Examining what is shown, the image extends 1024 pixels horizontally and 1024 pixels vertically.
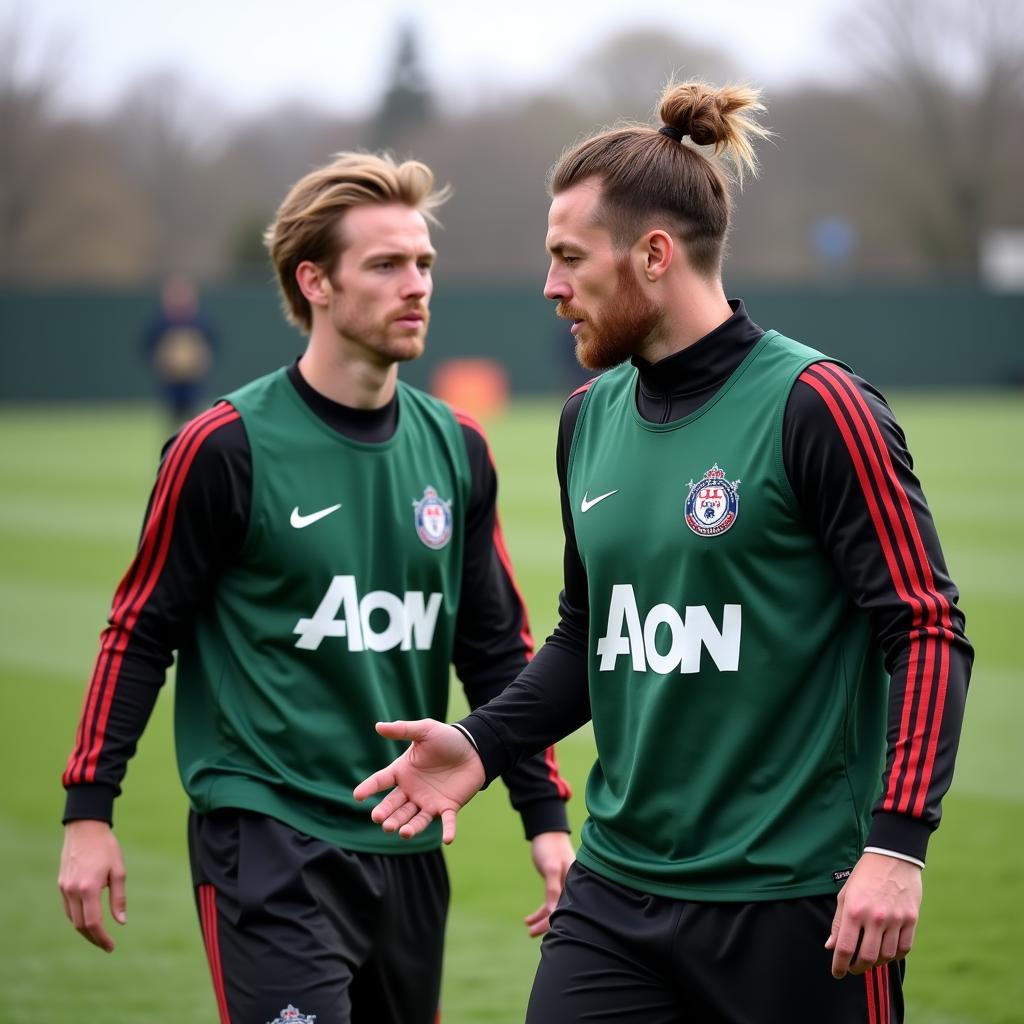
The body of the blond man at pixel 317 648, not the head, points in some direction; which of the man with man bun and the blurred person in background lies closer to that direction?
the man with man bun

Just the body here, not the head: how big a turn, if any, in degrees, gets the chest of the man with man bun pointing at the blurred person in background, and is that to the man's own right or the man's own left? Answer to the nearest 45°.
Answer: approximately 135° to the man's own right

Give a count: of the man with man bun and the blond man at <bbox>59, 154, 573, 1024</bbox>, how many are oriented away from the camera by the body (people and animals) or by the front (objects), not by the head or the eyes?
0

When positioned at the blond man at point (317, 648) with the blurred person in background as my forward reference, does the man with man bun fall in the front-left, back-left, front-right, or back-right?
back-right

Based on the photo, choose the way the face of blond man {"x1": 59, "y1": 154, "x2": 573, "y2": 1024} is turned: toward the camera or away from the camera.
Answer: toward the camera

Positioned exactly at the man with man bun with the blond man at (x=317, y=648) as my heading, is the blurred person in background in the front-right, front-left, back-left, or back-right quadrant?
front-right

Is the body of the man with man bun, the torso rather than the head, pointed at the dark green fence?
no

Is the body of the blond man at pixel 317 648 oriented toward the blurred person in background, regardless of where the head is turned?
no

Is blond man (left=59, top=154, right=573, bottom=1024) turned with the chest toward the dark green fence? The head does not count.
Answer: no

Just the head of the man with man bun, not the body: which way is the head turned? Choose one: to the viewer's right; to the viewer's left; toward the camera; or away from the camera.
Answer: to the viewer's left

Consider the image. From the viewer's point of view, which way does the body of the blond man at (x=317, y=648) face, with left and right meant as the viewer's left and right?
facing the viewer and to the right of the viewer

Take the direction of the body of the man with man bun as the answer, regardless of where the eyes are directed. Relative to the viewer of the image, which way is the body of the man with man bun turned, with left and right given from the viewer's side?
facing the viewer and to the left of the viewer
